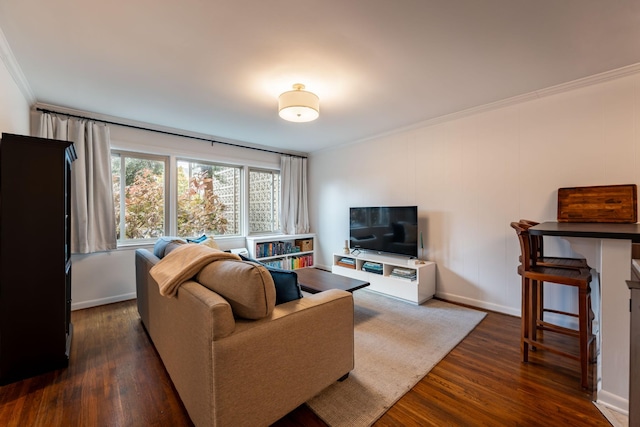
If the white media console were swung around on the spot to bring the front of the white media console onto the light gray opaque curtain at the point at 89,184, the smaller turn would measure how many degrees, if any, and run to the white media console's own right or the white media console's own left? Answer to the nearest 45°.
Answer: approximately 45° to the white media console's own right

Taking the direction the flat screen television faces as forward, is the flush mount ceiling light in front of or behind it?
in front

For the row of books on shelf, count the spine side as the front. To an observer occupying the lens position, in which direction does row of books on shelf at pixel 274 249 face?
facing the viewer and to the right of the viewer

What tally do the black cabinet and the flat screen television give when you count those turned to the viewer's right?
1

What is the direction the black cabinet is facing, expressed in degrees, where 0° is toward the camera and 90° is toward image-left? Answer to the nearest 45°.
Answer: approximately 270°

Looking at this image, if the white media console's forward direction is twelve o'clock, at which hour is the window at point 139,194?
The window is roughly at 1 o'clock from the white media console.

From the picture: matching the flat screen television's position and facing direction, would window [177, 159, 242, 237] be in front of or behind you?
in front

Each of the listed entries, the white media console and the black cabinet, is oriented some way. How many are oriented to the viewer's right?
1

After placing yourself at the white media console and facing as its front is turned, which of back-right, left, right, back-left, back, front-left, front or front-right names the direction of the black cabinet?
front

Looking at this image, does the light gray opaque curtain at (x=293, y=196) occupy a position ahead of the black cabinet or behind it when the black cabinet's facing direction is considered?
ahead

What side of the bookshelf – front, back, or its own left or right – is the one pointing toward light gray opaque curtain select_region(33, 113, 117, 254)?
right

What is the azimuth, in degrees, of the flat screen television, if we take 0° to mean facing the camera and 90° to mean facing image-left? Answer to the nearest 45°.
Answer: approximately 45°

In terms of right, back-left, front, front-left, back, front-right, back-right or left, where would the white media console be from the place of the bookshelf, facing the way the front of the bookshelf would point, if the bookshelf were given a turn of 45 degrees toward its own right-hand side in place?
front-left
